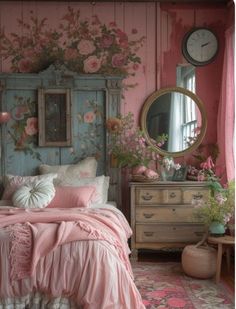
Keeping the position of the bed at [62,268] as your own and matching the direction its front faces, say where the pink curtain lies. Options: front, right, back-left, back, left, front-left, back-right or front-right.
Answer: back-left

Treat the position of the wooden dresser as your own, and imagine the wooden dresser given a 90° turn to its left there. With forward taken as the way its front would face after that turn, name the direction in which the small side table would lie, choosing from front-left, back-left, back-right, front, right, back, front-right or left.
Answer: front-right

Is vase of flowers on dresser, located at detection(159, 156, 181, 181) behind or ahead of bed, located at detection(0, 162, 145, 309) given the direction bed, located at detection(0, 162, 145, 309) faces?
behind

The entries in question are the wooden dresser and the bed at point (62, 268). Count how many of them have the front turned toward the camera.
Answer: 2

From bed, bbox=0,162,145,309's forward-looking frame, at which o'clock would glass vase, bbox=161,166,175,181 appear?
The glass vase is roughly at 7 o'clock from the bed.

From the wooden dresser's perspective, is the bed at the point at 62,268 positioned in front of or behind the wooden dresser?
in front

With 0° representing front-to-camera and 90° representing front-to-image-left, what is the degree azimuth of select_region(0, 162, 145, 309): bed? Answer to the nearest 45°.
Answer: approximately 0°

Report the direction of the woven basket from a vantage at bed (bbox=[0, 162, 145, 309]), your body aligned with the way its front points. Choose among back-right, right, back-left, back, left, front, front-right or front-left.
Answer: back-left

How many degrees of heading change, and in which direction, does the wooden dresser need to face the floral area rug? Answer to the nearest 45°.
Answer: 0° — it already faces it

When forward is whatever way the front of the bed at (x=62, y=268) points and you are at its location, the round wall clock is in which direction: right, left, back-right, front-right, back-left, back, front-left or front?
back-left
